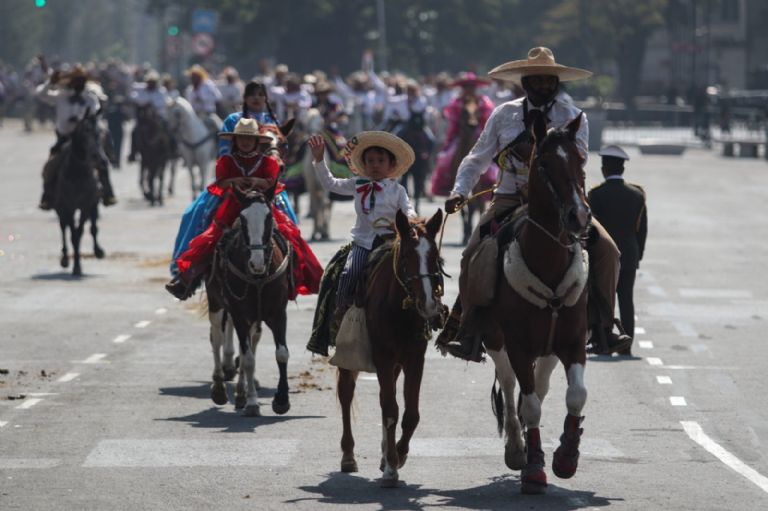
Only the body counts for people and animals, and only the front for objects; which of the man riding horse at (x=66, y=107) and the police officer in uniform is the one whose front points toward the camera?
the man riding horse

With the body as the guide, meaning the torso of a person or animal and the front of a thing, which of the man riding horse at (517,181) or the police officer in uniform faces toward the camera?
the man riding horse

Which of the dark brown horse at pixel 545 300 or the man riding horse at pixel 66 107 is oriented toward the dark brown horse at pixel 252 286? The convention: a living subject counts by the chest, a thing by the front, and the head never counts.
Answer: the man riding horse

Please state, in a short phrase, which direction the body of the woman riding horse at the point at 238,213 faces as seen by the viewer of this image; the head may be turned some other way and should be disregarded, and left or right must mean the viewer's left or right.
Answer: facing the viewer

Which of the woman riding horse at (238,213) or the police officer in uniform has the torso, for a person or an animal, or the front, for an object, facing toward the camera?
the woman riding horse

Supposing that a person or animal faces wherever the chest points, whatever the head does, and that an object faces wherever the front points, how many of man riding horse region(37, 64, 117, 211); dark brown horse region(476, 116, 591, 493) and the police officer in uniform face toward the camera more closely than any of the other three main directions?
2

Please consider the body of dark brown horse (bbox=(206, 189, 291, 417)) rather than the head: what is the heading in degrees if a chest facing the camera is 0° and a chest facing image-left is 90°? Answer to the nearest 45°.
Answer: approximately 0°

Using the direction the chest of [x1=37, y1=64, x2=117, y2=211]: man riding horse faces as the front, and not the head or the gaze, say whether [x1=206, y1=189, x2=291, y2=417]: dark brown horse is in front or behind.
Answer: in front

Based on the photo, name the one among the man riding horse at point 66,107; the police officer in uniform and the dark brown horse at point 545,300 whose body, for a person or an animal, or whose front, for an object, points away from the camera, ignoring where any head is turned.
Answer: the police officer in uniform

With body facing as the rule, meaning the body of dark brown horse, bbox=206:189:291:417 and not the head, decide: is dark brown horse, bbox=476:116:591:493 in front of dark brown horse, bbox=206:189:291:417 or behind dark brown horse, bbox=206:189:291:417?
in front

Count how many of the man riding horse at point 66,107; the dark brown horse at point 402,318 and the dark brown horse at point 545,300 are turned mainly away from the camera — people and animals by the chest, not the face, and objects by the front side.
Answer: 0
